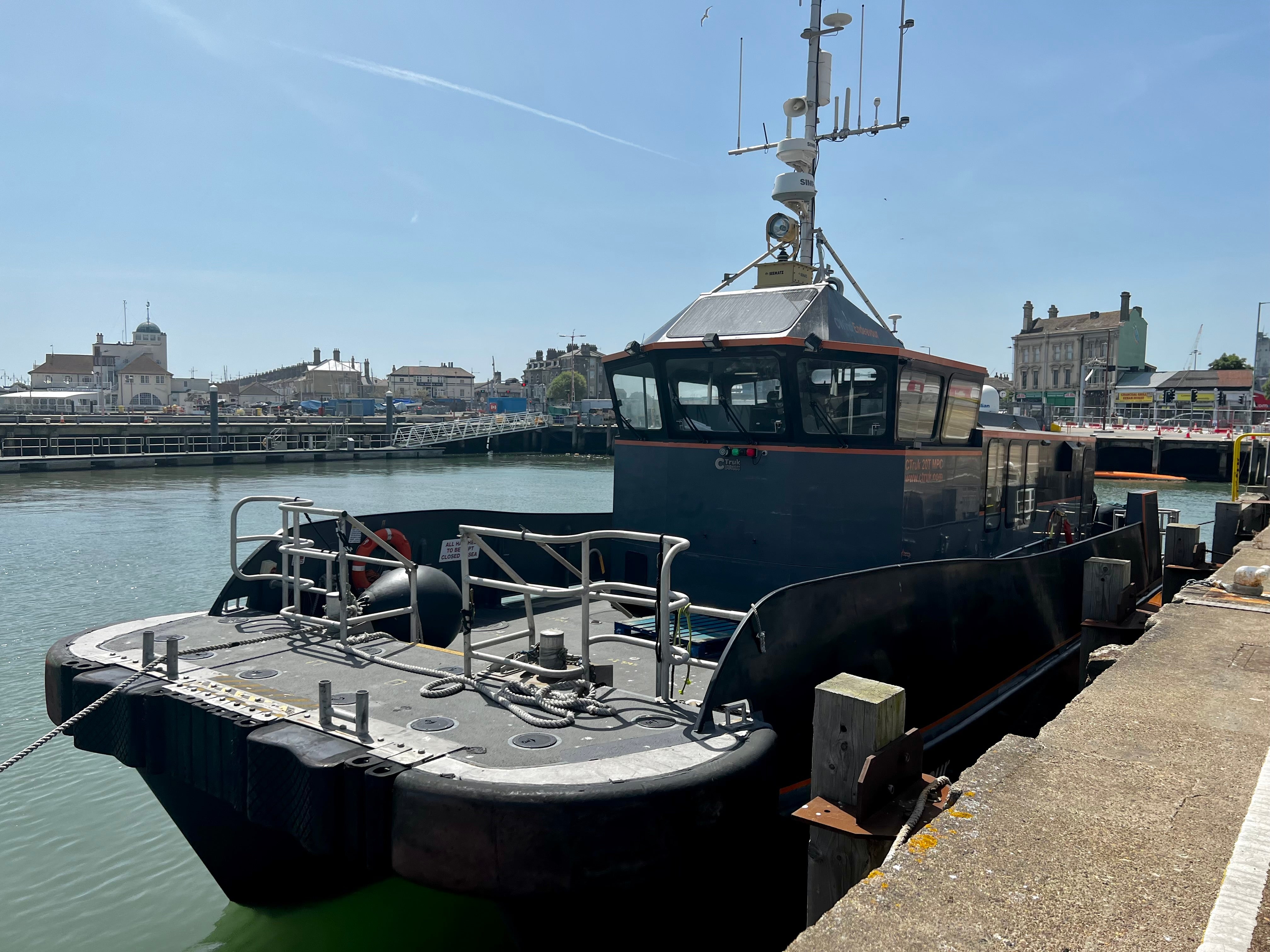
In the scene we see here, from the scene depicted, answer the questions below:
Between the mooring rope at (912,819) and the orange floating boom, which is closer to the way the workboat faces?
the mooring rope

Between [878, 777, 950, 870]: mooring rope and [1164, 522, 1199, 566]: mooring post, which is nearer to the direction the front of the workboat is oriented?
the mooring rope

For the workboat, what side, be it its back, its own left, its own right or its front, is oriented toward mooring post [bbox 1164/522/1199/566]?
back

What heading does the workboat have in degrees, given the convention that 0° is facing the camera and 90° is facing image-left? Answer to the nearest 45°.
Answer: approximately 45°

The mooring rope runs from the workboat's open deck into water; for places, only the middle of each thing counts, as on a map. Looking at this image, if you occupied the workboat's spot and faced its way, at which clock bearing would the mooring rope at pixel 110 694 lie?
The mooring rope is roughly at 1 o'clock from the workboat.

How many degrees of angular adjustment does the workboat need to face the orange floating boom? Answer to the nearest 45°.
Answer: approximately 180°

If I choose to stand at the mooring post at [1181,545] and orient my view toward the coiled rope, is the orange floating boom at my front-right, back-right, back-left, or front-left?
back-right
